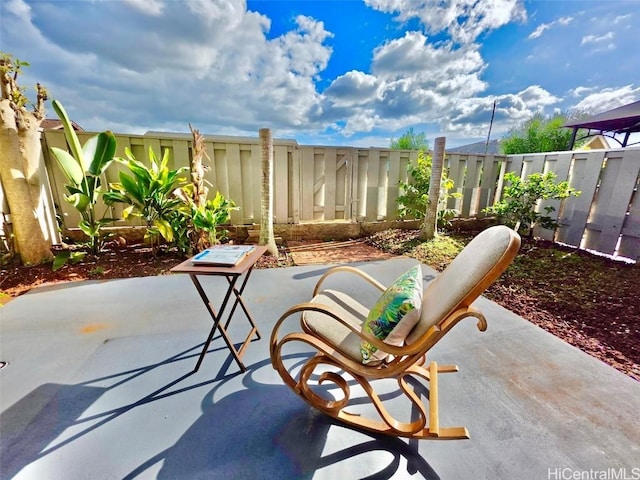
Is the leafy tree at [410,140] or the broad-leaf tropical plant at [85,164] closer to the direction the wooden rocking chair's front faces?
the broad-leaf tropical plant

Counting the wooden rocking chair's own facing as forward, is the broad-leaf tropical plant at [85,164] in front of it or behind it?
in front

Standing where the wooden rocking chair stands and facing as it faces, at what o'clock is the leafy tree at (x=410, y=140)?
The leafy tree is roughly at 3 o'clock from the wooden rocking chair.

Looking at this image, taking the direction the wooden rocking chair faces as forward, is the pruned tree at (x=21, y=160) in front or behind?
in front

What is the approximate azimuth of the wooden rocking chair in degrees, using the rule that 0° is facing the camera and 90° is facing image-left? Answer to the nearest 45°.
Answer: approximately 90°

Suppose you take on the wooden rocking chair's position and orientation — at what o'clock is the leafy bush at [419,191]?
The leafy bush is roughly at 3 o'clock from the wooden rocking chair.

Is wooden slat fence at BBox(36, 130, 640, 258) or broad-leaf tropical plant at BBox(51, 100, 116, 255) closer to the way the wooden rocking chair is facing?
the broad-leaf tropical plant
